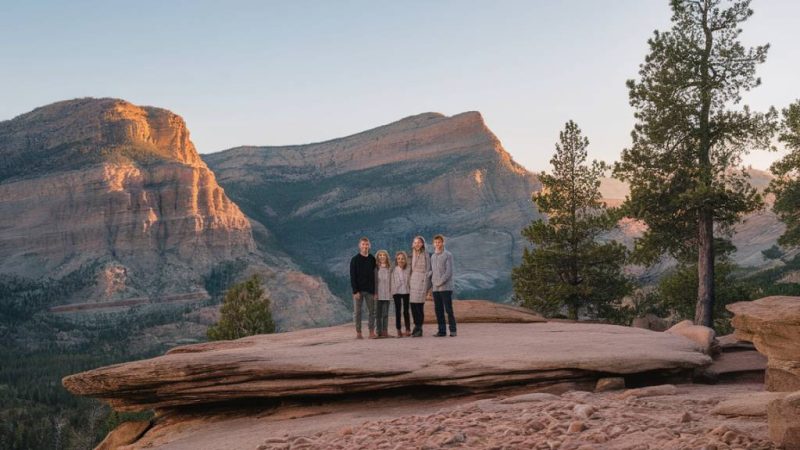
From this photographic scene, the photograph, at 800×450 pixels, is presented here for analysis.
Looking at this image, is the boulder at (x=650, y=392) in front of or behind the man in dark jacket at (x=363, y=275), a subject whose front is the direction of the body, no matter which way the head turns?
in front

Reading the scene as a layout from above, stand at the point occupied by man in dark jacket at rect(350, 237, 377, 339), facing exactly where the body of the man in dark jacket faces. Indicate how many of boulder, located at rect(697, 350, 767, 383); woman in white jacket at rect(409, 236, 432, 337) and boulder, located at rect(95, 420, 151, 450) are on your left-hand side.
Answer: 2

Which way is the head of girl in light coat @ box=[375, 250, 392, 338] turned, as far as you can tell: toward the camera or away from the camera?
toward the camera

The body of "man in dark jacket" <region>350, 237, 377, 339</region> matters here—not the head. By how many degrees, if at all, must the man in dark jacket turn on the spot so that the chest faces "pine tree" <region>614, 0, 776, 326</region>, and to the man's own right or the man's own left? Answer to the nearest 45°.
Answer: approximately 135° to the man's own left

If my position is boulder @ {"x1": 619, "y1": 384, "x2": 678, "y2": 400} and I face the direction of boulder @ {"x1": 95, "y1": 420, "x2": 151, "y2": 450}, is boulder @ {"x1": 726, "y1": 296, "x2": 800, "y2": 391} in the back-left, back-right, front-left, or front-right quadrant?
back-right

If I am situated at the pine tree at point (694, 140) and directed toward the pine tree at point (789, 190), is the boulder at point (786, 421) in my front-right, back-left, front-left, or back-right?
back-right

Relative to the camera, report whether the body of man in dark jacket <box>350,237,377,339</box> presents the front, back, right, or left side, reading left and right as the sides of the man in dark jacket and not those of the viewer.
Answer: front

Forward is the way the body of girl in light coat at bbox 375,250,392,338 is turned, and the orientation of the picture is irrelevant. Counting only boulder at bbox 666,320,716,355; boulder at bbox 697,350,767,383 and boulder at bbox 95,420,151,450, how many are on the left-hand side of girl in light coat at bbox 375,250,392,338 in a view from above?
2

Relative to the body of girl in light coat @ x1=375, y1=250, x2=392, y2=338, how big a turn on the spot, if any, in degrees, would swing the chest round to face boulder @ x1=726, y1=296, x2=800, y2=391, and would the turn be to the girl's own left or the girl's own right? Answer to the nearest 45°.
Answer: approximately 45° to the girl's own left

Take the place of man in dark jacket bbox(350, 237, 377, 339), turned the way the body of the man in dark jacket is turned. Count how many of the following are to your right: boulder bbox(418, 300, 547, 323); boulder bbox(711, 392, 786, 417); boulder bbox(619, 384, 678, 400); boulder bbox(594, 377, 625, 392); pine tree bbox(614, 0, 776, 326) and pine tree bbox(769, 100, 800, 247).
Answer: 0

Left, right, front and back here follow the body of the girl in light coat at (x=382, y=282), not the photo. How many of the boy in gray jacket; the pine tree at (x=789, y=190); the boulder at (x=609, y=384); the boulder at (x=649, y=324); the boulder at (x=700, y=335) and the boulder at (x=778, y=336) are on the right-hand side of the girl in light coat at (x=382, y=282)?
0

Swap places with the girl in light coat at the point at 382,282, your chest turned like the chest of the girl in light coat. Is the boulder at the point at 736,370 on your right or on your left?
on your left

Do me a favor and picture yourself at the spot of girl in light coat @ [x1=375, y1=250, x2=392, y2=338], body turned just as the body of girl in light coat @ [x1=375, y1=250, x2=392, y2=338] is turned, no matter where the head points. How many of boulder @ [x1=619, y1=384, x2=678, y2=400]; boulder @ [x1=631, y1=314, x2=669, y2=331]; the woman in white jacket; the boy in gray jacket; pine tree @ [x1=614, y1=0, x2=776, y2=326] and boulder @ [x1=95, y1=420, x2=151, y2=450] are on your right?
1

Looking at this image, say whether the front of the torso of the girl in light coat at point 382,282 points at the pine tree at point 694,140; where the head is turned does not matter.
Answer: no

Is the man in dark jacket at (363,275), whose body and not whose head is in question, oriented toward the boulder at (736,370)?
no

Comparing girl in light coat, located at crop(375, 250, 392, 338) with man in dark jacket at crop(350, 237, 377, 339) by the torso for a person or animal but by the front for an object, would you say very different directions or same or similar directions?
same or similar directions
